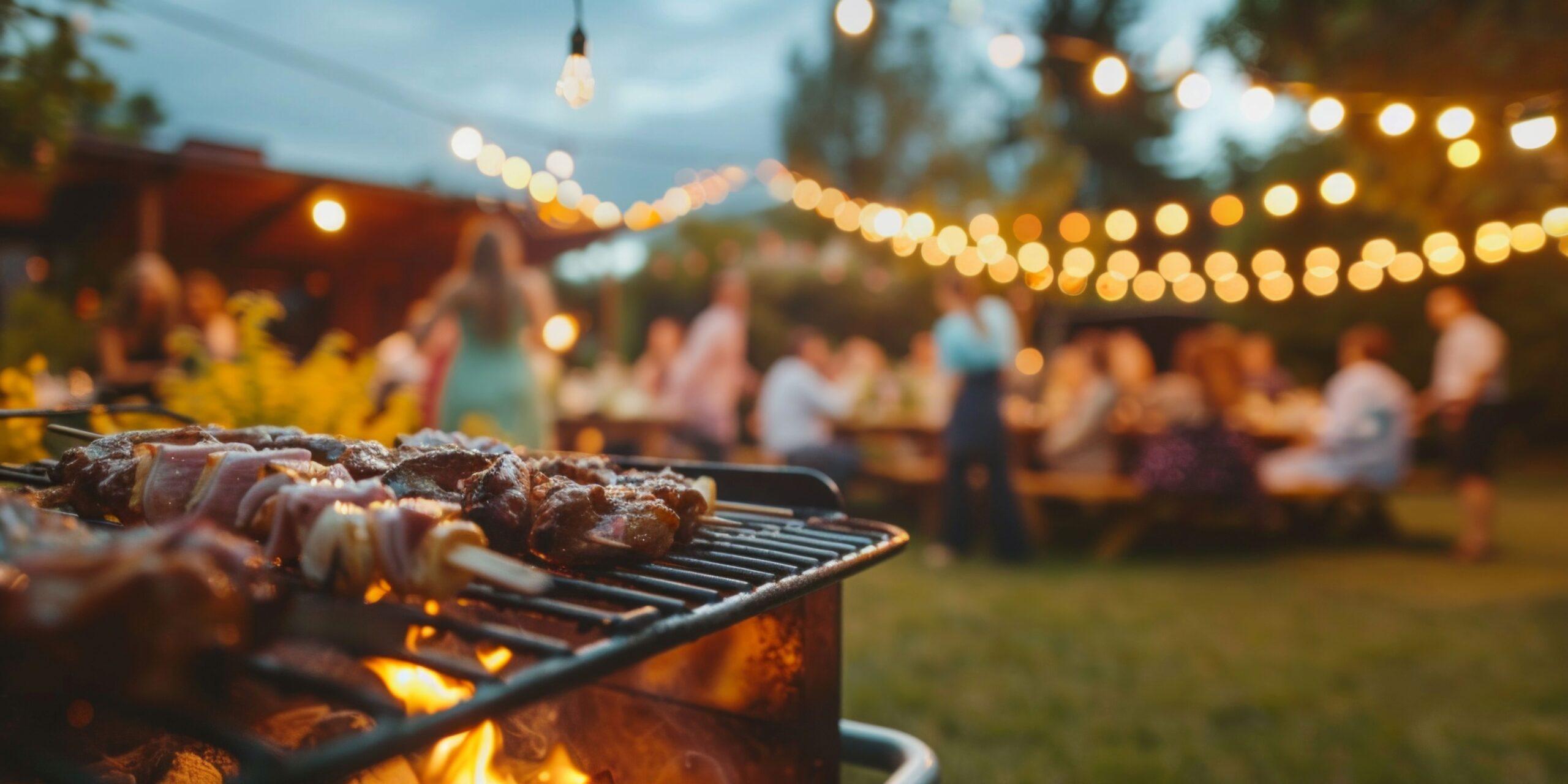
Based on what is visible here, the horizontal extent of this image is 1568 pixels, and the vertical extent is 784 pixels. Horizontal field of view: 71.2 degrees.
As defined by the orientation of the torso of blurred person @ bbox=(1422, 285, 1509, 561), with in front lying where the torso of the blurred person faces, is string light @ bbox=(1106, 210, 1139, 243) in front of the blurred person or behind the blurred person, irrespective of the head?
in front

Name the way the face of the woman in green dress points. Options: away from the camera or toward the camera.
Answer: away from the camera

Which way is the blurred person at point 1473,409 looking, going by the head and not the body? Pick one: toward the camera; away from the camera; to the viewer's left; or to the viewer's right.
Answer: to the viewer's left

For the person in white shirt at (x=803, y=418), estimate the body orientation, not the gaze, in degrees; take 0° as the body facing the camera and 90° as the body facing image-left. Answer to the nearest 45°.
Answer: approximately 270°

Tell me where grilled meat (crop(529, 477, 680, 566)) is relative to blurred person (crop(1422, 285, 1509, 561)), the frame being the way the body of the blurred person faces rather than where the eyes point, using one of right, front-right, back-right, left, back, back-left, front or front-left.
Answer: left

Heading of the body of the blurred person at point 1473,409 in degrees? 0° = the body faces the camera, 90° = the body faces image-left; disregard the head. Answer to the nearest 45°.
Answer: approximately 90°

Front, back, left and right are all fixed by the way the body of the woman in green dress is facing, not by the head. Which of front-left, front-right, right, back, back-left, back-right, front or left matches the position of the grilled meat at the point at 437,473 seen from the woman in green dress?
back

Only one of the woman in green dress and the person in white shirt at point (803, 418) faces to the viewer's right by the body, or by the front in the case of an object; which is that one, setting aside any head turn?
the person in white shirt

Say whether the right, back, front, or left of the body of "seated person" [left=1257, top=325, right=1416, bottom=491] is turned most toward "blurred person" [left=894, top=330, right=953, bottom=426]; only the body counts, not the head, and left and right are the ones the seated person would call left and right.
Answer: front

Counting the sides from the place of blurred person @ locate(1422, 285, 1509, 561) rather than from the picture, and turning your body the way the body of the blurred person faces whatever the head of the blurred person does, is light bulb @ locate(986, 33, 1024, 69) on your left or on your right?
on your left

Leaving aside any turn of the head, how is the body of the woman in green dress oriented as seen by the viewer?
away from the camera

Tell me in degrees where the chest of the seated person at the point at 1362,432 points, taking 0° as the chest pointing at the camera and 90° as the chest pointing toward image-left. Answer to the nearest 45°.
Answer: approximately 90°

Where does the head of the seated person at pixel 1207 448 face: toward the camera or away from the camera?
away from the camera

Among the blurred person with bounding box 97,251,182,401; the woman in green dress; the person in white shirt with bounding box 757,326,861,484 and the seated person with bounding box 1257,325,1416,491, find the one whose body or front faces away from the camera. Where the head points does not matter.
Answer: the woman in green dress
